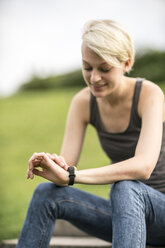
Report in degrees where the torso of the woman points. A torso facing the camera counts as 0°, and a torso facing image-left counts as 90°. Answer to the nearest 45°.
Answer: approximately 45°

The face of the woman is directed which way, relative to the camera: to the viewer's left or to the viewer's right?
to the viewer's left
